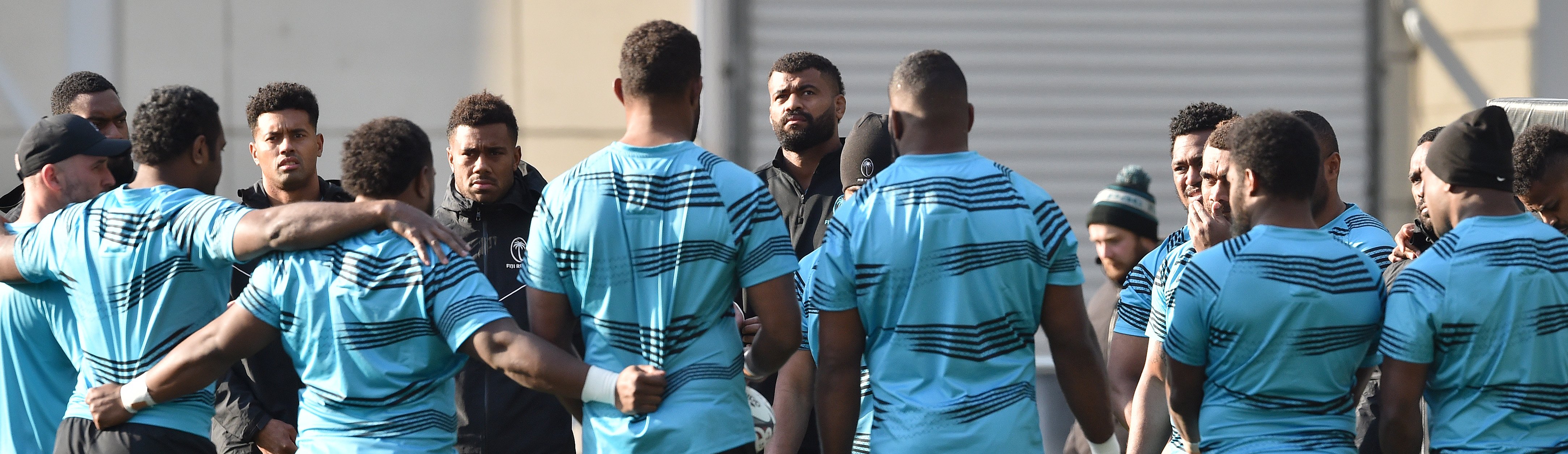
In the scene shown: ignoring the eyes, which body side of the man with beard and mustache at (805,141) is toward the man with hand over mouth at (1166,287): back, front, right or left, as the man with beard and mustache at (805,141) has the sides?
left

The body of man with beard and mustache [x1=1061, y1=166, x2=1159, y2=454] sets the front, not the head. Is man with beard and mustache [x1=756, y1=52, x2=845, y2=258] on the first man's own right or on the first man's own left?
on the first man's own right

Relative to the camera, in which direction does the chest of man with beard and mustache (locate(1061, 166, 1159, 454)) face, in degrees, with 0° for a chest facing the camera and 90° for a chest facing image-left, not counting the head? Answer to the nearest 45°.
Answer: approximately 45°

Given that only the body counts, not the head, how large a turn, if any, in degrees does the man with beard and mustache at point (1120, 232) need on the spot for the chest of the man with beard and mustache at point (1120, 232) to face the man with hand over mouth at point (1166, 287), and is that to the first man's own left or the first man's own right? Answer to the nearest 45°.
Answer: approximately 45° to the first man's own left

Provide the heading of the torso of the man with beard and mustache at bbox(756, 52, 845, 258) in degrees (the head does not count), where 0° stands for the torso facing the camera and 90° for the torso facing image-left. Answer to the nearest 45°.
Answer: approximately 45°
